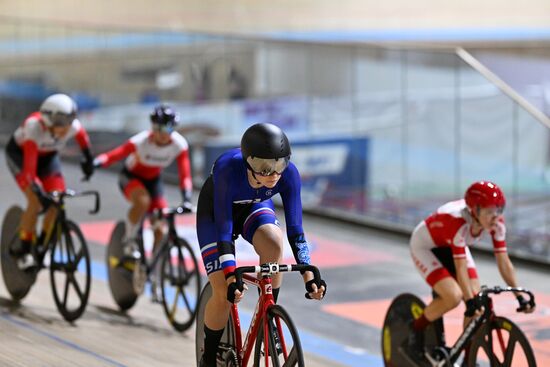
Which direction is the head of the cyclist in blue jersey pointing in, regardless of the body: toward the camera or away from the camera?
toward the camera

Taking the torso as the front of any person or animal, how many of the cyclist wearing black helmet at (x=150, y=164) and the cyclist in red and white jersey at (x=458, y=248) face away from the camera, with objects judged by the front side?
0

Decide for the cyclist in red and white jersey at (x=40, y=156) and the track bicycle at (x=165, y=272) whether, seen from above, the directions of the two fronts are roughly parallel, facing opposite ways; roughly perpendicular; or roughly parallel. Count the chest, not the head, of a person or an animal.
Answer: roughly parallel

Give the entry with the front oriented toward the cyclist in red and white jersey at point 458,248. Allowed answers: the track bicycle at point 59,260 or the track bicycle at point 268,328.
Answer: the track bicycle at point 59,260

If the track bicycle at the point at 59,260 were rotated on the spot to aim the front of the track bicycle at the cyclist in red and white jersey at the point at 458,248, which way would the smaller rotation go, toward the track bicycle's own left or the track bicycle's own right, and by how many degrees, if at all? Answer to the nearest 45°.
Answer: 0° — it already faces them

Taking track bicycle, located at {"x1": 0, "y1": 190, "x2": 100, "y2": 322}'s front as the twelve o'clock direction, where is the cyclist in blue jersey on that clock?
The cyclist in blue jersey is roughly at 1 o'clock from the track bicycle.

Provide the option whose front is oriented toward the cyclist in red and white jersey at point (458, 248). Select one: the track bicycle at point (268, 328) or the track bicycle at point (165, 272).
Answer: the track bicycle at point (165, 272)

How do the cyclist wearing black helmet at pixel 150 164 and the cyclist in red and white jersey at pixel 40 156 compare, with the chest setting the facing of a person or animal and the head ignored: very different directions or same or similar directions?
same or similar directions

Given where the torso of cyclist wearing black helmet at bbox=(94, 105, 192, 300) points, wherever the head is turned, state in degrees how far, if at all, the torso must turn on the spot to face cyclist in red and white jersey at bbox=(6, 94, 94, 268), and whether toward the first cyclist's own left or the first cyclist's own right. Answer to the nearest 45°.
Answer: approximately 135° to the first cyclist's own right

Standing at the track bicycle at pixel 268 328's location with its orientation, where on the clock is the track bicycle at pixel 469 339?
the track bicycle at pixel 469 339 is roughly at 9 o'clock from the track bicycle at pixel 268 328.

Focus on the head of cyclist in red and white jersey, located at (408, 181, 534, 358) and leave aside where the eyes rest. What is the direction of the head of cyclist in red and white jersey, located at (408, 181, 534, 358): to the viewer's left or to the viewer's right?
to the viewer's right

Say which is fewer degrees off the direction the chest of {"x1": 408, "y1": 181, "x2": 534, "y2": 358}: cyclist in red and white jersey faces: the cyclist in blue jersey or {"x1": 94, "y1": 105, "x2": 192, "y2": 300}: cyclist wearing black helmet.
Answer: the cyclist in blue jersey

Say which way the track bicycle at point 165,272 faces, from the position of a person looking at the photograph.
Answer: facing the viewer and to the right of the viewer

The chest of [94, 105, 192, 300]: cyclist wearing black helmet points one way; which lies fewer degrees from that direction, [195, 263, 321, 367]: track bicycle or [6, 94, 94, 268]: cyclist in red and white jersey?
the track bicycle

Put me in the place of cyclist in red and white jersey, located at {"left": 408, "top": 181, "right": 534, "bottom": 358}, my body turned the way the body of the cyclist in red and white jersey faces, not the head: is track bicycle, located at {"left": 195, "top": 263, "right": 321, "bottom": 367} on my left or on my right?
on my right
